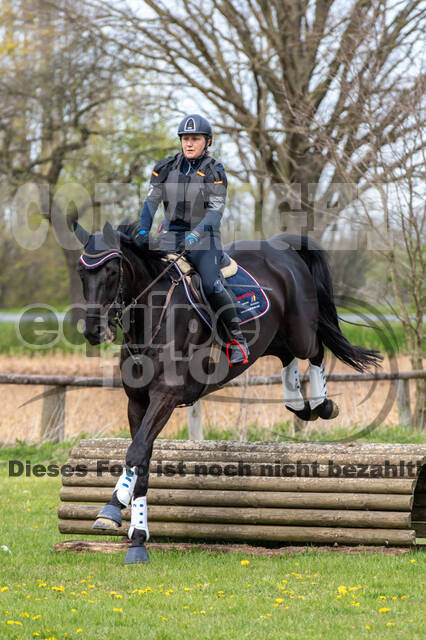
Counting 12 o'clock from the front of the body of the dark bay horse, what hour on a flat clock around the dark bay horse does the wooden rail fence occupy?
The wooden rail fence is roughly at 4 o'clock from the dark bay horse.

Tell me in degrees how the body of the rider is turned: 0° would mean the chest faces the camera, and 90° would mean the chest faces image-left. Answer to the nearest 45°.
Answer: approximately 45°

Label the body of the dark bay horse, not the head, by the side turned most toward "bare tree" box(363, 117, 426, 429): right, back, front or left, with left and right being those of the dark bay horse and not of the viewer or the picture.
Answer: back

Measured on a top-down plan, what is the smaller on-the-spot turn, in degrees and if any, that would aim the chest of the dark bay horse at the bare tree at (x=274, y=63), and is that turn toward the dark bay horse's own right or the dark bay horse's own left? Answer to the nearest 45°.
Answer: approximately 135° to the dark bay horse's own right

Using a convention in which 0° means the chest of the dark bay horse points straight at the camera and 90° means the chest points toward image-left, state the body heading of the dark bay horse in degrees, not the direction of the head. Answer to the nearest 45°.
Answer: approximately 45°
